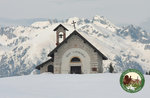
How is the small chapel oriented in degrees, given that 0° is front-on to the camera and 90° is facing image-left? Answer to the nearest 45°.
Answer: approximately 0°
